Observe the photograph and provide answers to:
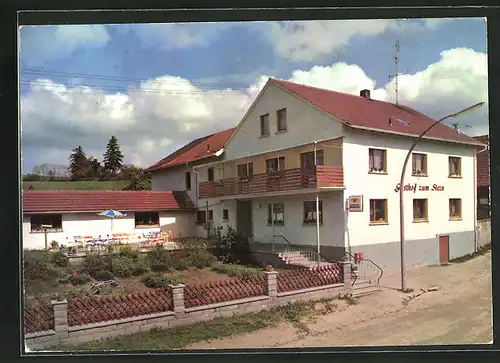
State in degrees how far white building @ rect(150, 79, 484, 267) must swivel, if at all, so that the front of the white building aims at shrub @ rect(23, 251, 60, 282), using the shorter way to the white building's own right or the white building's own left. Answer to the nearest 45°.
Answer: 0° — it already faces it

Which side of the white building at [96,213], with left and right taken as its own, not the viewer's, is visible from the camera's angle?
front

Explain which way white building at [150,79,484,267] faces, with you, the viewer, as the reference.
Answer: facing the viewer and to the left of the viewer

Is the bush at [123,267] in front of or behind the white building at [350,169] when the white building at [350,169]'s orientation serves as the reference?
in front

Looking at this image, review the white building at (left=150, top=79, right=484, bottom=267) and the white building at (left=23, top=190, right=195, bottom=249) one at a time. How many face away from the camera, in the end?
0
